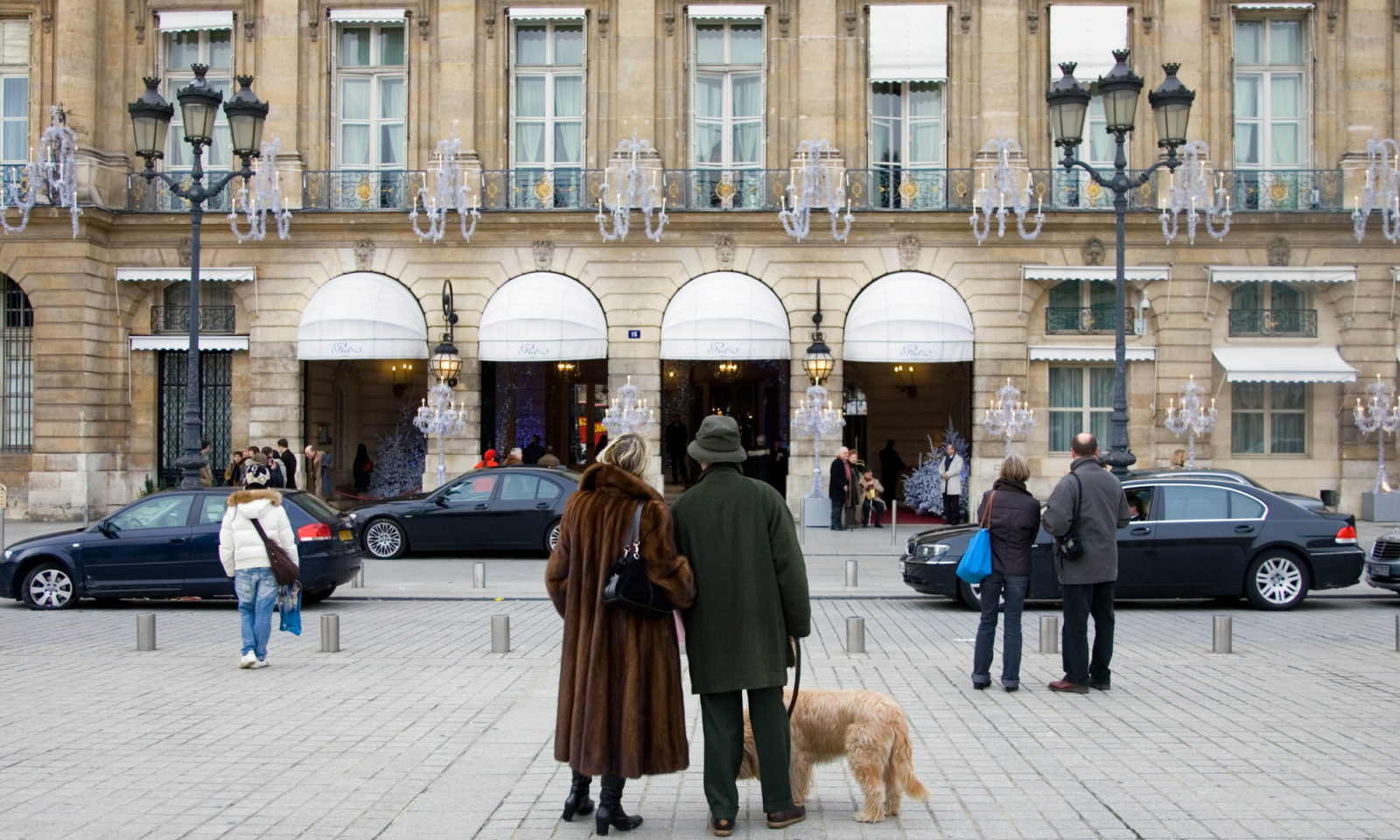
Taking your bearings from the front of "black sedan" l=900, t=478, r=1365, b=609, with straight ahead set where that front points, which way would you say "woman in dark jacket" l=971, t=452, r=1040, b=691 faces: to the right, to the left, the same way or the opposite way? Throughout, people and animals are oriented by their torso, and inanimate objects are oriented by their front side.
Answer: to the right

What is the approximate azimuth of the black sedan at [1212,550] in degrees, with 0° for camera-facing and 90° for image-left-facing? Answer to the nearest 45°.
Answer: approximately 90°

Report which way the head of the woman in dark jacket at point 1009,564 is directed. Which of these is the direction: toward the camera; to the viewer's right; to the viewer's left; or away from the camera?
away from the camera

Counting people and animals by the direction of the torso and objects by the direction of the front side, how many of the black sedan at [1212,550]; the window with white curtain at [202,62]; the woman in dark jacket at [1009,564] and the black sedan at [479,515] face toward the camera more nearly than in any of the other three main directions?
1

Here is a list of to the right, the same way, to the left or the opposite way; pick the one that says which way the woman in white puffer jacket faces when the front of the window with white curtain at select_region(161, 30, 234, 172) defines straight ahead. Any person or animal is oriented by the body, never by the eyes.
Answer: the opposite way

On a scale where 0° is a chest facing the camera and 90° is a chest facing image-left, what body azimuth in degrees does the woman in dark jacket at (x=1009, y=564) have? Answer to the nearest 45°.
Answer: approximately 180°

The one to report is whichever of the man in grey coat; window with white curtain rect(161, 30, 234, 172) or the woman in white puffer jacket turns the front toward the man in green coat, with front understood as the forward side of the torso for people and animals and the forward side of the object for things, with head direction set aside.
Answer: the window with white curtain

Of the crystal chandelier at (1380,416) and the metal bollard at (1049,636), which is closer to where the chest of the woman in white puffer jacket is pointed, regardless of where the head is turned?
the crystal chandelier

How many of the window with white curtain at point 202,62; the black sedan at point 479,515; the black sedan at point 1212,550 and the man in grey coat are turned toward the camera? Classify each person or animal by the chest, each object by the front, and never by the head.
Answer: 1

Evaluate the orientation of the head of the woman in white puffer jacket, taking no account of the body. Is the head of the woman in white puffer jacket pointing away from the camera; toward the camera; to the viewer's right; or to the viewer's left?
away from the camera

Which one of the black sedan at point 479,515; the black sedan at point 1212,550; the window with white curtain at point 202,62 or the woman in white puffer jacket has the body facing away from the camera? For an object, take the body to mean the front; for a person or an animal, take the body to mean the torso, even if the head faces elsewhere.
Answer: the woman in white puffer jacket

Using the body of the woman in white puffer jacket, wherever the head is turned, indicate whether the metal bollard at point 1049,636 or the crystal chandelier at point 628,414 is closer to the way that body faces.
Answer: the crystal chandelier

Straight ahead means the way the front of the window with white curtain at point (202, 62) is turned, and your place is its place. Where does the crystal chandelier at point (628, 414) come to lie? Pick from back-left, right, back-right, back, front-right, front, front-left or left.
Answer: front-left

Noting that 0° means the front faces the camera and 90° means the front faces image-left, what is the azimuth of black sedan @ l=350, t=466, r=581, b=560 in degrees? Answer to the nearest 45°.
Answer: approximately 90°
